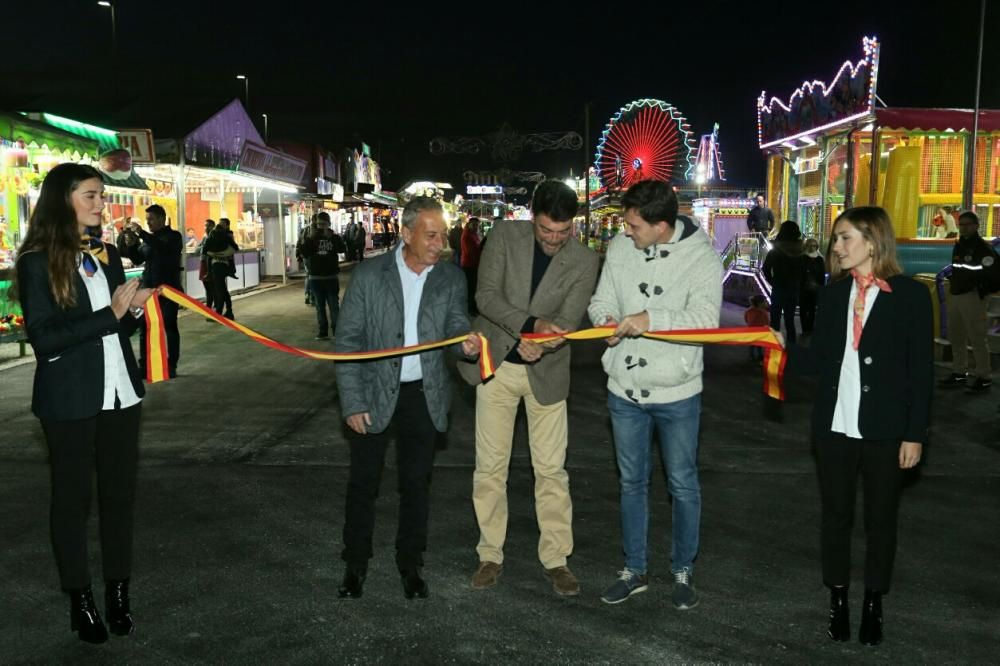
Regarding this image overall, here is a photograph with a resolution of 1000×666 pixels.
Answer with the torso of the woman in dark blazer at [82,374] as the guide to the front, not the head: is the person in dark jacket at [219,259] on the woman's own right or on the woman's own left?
on the woman's own left

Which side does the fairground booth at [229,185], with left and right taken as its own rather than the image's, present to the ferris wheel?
left

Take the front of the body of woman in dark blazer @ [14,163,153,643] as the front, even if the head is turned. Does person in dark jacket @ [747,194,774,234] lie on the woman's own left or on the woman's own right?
on the woman's own left

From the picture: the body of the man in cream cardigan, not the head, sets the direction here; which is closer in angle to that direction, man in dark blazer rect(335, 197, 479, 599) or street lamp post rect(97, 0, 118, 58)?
the man in dark blazer

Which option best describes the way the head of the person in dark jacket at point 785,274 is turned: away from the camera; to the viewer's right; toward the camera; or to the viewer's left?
away from the camera

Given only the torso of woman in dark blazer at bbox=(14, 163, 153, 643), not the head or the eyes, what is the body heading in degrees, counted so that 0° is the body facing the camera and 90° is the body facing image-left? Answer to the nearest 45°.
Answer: approximately 315°

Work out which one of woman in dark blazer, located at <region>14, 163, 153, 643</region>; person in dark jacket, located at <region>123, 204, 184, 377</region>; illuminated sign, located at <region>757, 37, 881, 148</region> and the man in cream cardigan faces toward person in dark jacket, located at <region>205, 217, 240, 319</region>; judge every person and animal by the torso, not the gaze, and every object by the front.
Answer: the illuminated sign

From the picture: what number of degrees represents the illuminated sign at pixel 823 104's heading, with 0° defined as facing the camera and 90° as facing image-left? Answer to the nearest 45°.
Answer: approximately 45°

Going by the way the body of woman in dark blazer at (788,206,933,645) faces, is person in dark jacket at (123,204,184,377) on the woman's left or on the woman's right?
on the woman's right

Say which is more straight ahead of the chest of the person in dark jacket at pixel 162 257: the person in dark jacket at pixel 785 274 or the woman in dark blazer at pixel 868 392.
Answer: the woman in dark blazer
